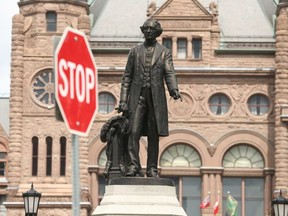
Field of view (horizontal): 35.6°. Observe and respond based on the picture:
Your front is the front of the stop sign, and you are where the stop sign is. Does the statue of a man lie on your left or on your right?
on your left

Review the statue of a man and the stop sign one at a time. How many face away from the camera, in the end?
0

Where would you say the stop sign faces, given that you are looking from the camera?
facing the viewer and to the right of the viewer

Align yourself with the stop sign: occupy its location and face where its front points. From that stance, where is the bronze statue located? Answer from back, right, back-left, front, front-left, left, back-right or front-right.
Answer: back-left

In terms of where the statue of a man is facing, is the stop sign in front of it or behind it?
in front

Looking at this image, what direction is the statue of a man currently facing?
toward the camera

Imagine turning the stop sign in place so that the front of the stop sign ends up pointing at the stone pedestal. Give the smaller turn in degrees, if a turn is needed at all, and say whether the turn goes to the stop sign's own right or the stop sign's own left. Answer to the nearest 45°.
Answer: approximately 135° to the stop sign's own left
